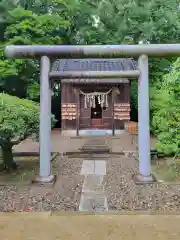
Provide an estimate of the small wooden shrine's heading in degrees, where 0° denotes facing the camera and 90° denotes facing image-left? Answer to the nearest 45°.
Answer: approximately 0°

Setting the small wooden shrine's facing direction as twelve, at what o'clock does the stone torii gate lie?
The stone torii gate is roughly at 12 o'clock from the small wooden shrine.
